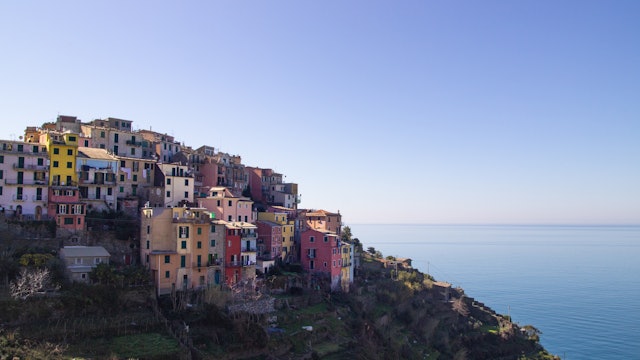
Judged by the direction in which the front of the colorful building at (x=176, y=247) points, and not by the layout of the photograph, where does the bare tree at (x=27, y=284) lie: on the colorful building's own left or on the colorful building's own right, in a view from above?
on the colorful building's own right

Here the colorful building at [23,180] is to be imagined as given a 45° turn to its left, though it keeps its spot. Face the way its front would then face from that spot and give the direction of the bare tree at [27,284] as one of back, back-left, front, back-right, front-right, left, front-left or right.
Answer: front-right

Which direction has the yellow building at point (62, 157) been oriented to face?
toward the camera

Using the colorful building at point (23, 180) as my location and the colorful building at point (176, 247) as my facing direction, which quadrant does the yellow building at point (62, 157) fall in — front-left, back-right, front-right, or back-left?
front-left

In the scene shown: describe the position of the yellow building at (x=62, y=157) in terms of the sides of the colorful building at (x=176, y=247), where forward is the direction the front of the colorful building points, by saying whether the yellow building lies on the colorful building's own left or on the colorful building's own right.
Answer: on the colorful building's own right

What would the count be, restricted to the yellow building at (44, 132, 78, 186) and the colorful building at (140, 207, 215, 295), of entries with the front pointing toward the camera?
2

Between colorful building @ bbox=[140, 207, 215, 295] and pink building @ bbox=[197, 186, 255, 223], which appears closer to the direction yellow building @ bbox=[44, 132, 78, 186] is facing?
the colorful building

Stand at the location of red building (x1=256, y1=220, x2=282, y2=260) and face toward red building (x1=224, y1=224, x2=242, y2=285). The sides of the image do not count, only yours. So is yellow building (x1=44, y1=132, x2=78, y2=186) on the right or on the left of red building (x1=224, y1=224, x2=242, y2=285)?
right

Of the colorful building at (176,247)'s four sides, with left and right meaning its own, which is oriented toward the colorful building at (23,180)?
right

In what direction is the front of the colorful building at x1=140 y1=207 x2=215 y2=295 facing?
toward the camera

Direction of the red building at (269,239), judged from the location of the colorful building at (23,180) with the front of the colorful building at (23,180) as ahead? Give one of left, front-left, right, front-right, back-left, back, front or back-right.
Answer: left

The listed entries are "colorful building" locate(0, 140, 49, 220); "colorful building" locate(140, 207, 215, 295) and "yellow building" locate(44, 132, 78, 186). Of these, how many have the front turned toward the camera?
3

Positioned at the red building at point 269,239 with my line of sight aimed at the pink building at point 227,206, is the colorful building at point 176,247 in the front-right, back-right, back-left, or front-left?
front-left
